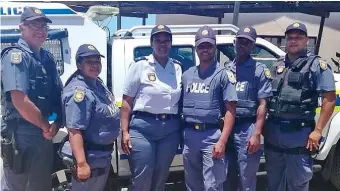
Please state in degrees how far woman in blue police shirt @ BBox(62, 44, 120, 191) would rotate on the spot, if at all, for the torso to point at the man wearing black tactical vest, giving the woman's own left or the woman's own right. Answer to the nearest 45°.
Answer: approximately 45° to the woman's own left

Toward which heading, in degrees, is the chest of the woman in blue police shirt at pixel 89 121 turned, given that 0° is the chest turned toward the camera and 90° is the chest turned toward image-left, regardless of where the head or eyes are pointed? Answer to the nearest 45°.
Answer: approximately 315°

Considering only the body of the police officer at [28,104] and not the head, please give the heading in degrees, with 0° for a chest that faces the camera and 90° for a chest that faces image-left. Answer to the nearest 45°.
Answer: approximately 315°
